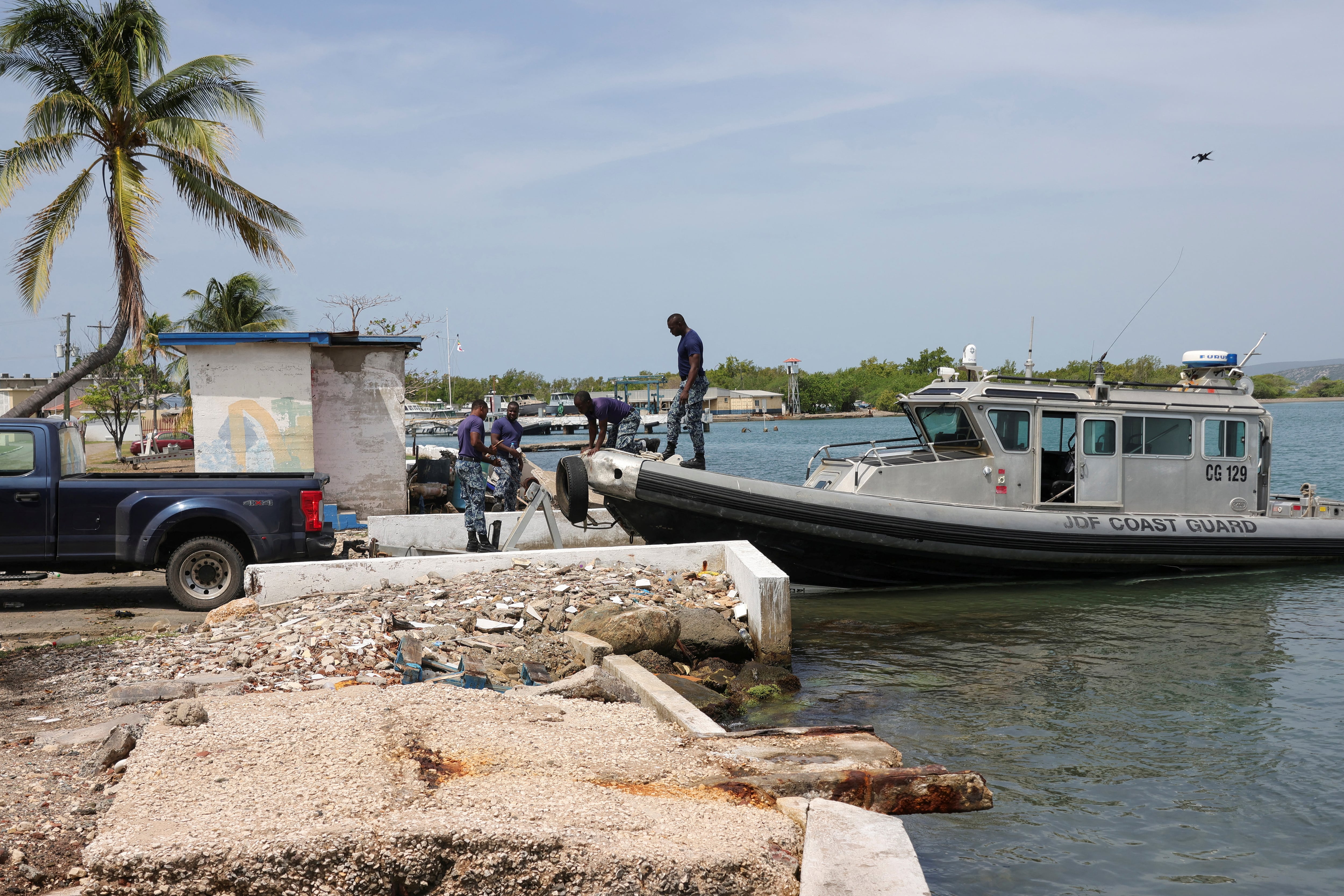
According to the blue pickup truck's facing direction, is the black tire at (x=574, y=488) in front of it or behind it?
behind

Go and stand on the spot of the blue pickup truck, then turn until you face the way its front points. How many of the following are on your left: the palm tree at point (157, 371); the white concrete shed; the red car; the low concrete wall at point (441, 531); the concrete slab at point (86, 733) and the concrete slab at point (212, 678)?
2

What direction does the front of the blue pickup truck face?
to the viewer's left

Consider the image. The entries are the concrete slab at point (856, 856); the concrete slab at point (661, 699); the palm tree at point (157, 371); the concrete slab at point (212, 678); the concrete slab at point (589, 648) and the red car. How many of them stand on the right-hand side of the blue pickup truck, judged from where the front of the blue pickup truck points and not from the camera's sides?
2

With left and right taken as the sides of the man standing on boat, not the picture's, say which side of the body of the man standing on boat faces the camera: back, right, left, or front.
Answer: left

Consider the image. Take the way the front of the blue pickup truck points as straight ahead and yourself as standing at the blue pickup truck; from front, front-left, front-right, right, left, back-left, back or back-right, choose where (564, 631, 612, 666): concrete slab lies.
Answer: back-left

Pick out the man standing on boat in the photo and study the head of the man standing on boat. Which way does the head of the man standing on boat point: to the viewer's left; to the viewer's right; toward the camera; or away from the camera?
to the viewer's left
